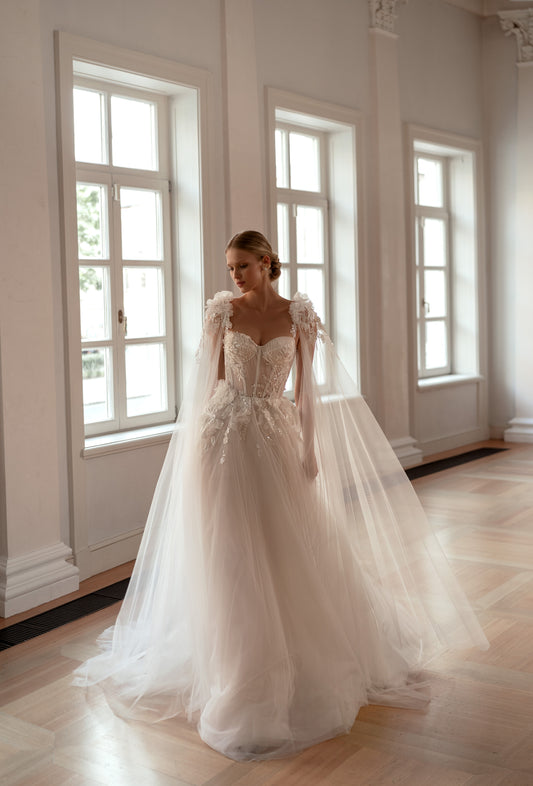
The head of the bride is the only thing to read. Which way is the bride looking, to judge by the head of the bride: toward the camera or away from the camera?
toward the camera

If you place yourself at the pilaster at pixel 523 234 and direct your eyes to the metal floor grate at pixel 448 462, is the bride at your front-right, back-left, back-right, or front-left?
front-left

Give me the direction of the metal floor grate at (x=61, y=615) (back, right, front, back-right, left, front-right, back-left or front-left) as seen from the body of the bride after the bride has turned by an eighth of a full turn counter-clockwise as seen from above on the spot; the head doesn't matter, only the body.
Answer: back

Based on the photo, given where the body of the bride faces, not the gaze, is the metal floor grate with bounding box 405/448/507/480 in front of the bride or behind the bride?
behind

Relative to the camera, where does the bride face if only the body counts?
toward the camera

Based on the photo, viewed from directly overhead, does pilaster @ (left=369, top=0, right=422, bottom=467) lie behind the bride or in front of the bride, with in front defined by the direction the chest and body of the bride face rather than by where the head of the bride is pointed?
behind
